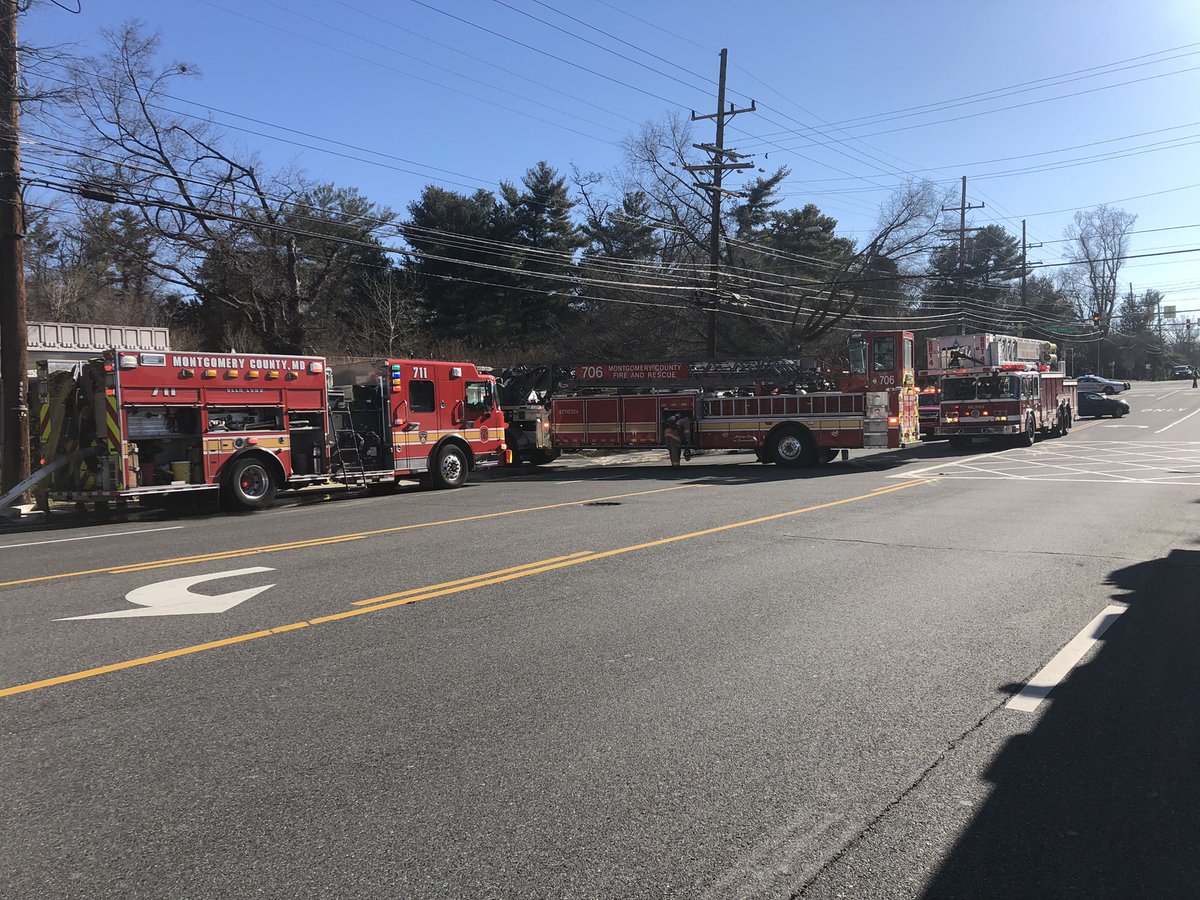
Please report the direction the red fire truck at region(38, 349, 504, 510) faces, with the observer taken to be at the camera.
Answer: facing away from the viewer and to the right of the viewer

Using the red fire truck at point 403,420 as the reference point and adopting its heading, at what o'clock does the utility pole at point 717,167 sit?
The utility pole is roughly at 12 o'clock from the red fire truck.

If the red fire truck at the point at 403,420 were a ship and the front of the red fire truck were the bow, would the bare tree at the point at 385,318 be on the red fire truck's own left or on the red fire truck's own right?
on the red fire truck's own left
